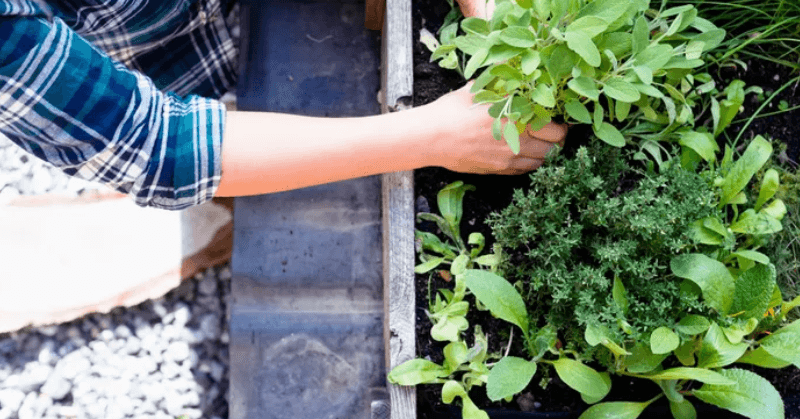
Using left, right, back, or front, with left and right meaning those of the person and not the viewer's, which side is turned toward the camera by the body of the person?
right
